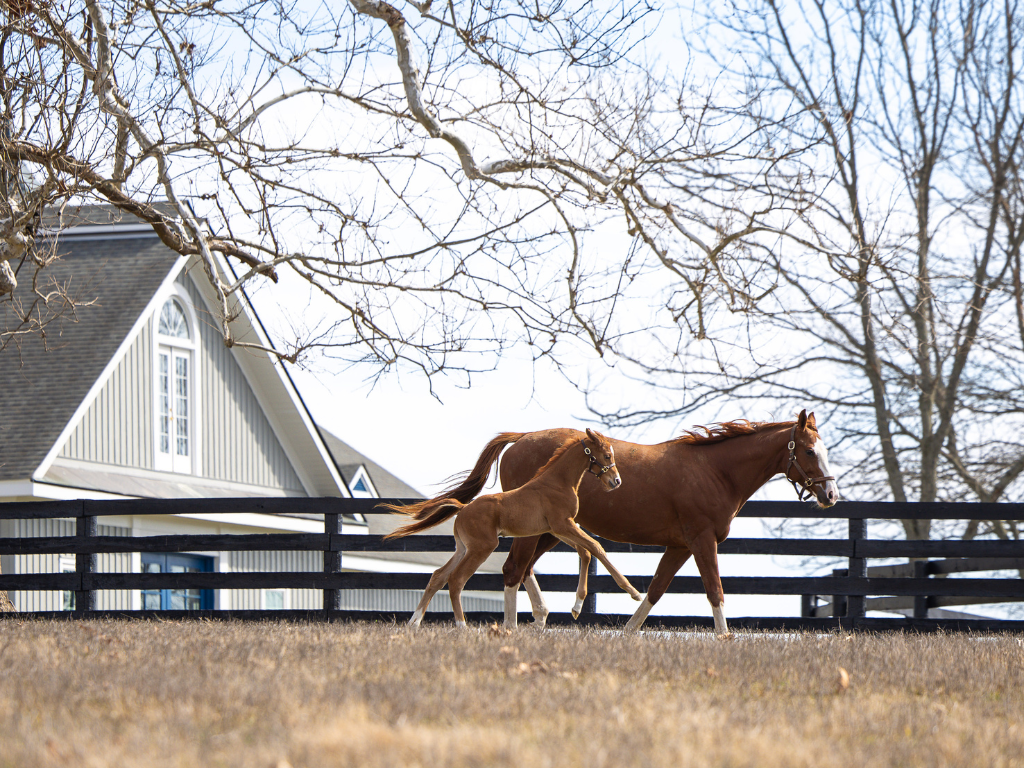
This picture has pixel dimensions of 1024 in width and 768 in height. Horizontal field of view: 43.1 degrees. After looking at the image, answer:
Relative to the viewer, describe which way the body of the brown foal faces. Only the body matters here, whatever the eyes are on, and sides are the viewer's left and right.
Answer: facing to the right of the viewer

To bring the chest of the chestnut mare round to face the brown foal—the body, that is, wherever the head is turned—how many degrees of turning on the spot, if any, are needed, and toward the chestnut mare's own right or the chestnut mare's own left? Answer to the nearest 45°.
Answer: approximately 135° to the chestnut mare's own right

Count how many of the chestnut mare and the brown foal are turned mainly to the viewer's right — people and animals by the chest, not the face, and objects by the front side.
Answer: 2

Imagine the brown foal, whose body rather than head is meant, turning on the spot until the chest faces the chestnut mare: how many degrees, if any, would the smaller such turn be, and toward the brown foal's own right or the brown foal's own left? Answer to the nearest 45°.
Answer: approximately 45° to the brown foal's own left

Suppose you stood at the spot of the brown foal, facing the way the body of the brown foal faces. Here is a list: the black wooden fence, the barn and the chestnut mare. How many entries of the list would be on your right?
0

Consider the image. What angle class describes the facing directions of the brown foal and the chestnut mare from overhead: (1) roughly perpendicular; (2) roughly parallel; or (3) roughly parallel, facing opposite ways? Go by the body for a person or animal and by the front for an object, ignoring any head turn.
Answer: roughly parallel

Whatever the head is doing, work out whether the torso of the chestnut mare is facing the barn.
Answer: no

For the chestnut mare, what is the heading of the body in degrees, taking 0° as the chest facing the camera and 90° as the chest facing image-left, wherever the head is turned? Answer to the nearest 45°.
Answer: approximately 270°
